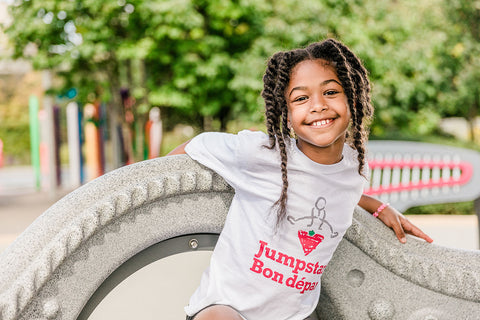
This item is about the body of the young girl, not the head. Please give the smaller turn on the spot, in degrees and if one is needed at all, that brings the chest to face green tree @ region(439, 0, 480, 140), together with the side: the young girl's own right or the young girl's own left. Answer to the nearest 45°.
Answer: approximately 135° to the young girl's own left

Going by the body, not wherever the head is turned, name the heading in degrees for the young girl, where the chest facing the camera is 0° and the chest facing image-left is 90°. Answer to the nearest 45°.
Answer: approximately 315°
